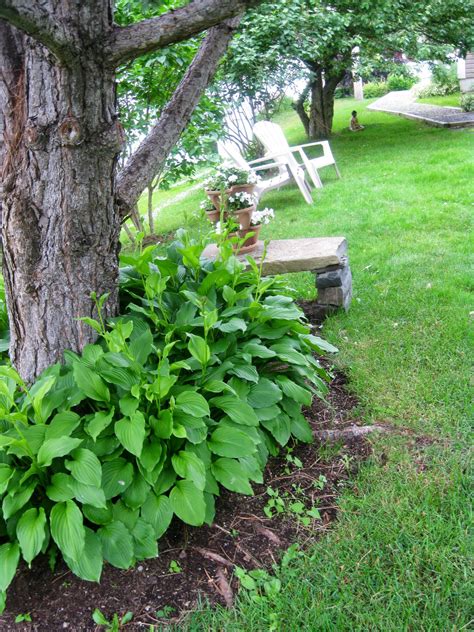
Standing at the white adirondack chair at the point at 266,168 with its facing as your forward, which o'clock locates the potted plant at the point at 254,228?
The potted plant is roughly at 3 o'clock from the white adirondack chair.

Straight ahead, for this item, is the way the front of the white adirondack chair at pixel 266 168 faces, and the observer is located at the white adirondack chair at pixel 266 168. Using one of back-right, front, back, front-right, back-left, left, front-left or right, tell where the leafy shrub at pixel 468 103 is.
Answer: front-left

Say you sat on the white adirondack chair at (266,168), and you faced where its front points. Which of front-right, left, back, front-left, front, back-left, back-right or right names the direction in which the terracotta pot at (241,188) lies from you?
right

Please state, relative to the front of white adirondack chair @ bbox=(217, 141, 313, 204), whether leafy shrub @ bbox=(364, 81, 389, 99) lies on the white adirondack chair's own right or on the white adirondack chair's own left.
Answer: on the white adirondack chair's own left

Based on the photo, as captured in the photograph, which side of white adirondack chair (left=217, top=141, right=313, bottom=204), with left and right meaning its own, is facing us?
right

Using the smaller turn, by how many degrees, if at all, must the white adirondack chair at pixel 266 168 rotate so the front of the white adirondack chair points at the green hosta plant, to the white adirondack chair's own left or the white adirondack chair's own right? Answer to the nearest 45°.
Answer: approximately 90° to the white adirondack chair's own right

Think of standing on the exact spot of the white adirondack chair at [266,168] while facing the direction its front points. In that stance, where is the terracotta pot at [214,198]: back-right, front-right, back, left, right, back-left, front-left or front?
right

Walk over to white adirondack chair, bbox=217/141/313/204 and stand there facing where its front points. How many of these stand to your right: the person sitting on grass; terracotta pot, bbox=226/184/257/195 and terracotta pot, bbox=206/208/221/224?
2
